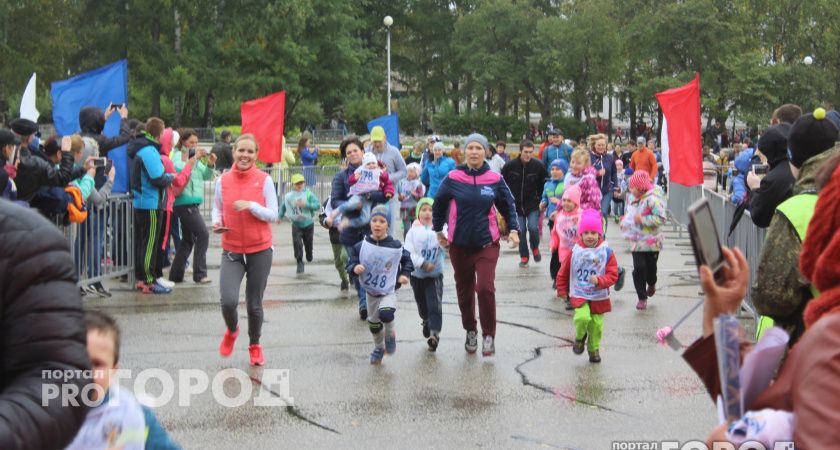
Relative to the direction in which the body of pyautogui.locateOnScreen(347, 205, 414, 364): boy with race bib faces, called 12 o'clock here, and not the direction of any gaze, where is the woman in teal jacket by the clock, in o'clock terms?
The woman in teal jacket is roughly at 5 o'clock from the boy with race bib.

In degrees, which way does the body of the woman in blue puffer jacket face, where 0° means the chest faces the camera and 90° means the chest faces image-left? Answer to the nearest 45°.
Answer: approximately 0°
